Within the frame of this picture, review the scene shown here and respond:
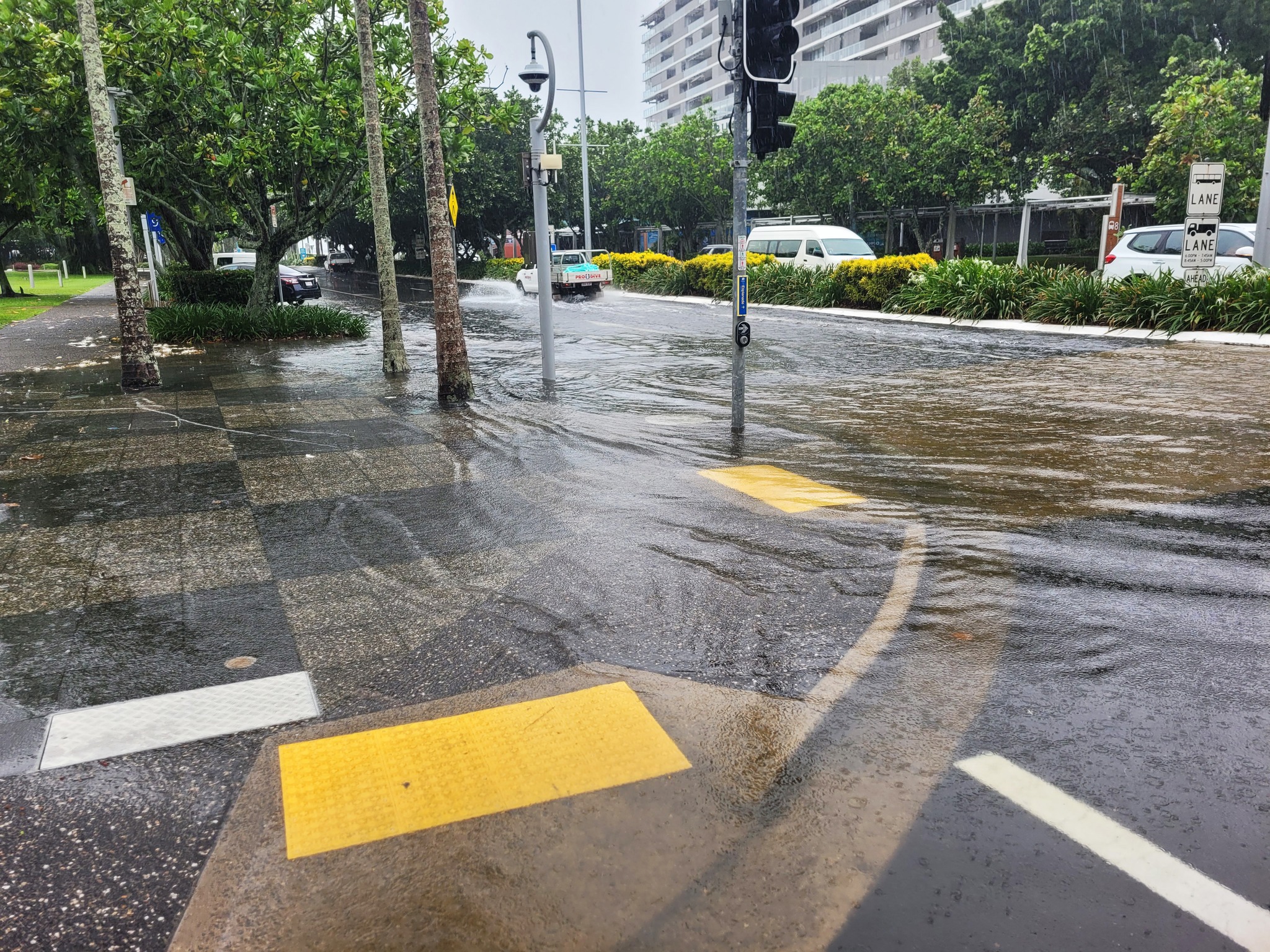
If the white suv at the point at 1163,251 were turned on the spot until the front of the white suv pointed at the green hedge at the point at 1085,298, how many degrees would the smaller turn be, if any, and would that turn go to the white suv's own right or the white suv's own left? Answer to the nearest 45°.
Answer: approximately 135° to the white suv's own right

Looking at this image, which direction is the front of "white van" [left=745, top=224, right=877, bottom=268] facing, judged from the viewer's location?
facing the viewer and to the right of the viewer

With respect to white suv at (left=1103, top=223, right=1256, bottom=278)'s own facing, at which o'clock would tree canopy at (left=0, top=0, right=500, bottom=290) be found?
The tree canopy is roughly at 5 o'clock from the white suv.

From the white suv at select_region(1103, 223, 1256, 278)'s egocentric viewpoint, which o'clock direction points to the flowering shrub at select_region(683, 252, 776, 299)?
The flowering shrub is roughly at 7 o'clock from the white suv.

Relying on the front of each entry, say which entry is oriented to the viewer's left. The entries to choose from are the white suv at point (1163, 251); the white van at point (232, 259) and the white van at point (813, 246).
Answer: the white van at point (232, 259)

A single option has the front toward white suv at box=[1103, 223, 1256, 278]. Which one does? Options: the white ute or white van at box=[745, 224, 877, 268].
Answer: the white van

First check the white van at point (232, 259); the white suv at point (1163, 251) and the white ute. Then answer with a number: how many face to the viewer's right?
1

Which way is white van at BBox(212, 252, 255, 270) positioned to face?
to the viewer's left

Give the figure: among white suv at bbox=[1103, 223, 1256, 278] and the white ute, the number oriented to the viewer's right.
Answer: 1

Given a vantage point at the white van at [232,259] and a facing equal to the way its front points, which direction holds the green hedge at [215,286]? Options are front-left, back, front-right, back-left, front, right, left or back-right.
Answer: left

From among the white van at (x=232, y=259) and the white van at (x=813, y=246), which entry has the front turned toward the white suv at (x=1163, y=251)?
the white van at (x=813, y=246)

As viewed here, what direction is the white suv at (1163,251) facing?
to the viewer's right

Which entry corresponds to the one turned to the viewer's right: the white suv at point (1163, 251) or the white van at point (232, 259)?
the white suv
